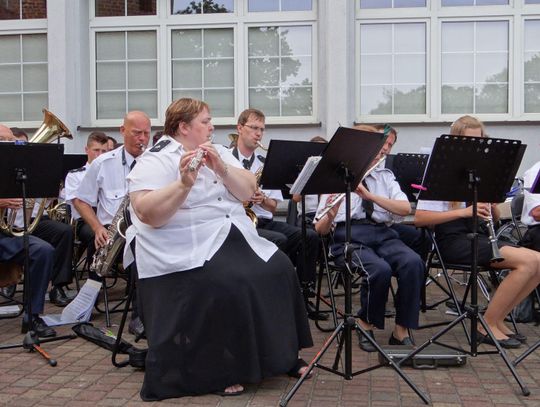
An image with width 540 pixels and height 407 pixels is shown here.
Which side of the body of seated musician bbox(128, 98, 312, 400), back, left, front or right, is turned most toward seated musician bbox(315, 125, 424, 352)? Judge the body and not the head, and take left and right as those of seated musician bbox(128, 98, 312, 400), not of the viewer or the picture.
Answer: left

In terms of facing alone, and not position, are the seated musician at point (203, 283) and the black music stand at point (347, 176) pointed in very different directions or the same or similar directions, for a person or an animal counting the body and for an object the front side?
very different directions

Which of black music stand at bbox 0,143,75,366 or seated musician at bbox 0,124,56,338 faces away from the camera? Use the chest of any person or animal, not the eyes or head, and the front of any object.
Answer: the black music stand

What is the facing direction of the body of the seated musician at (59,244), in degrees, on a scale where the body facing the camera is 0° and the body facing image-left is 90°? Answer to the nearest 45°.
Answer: approximately 315°

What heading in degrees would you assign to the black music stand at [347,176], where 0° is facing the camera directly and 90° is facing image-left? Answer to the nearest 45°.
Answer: approximately 135°
